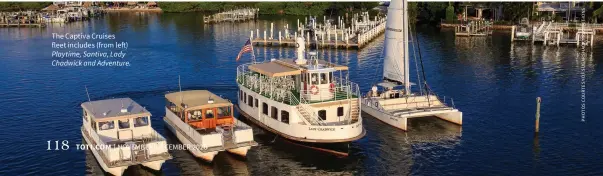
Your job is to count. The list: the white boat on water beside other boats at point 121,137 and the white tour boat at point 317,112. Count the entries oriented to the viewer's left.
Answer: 0
